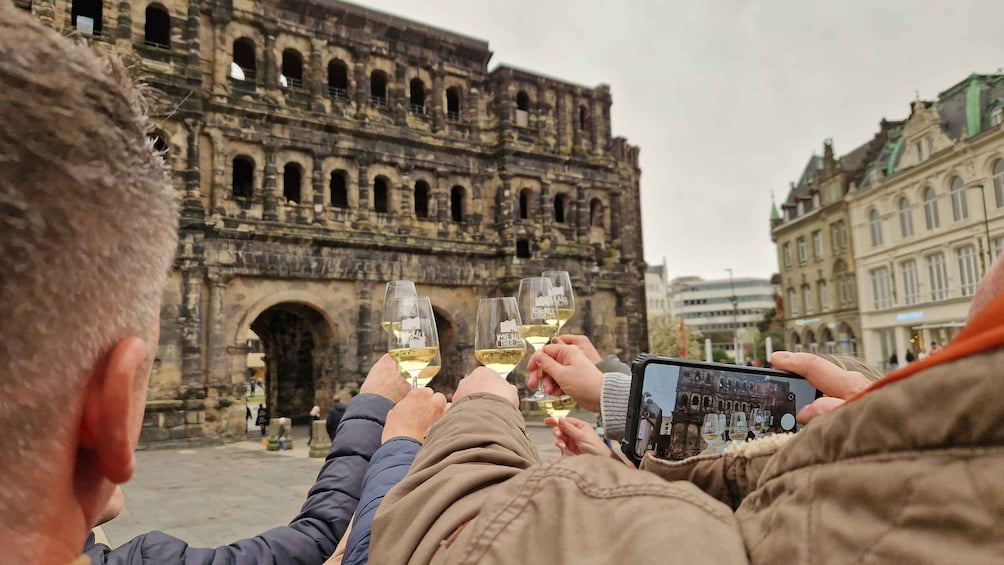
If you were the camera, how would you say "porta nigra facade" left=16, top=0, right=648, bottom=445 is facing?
facing the viewer and to the right of the viewer
